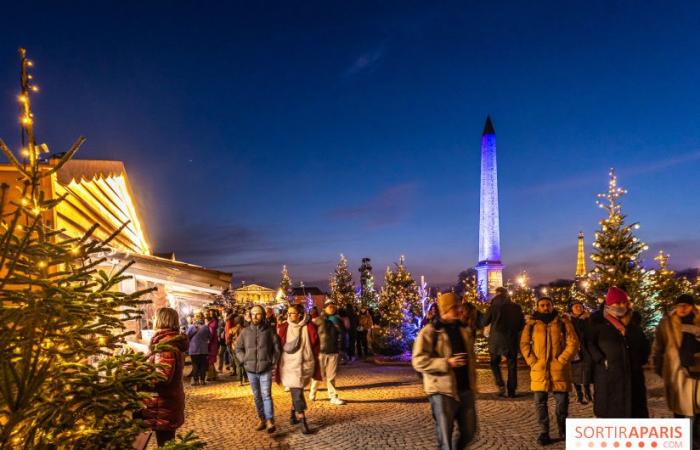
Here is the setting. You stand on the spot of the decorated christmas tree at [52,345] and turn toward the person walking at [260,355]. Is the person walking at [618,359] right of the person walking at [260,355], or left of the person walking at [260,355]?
right

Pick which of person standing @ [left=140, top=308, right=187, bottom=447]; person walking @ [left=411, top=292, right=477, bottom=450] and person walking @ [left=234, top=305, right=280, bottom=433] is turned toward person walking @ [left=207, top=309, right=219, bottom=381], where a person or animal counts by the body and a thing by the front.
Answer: person standing @ [left=140, top=308, right=187, bottom=447]

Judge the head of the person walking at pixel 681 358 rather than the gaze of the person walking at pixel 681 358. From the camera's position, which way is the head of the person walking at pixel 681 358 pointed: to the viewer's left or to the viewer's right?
to the viewer's left

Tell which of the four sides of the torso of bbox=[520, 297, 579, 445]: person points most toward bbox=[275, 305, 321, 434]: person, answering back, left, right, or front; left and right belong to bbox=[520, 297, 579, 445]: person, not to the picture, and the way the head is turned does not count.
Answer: right
